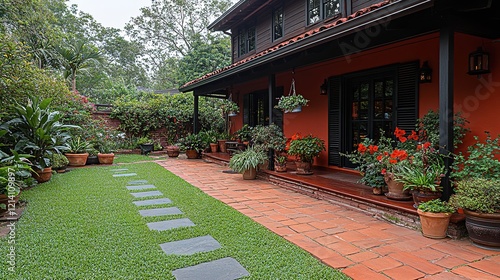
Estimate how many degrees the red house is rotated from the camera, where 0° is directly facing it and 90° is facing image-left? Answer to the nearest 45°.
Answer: approximately 45°

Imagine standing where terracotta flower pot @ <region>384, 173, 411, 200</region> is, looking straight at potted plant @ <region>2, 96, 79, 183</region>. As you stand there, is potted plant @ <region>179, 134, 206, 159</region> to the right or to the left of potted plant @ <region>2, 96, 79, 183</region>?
right

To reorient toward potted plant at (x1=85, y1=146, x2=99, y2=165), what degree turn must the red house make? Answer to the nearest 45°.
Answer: approximately 45° to its right

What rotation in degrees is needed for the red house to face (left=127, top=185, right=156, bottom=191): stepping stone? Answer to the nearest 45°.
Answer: approximately 45° to its right

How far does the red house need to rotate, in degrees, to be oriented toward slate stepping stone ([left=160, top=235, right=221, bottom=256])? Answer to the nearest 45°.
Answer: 0° — it already faces it

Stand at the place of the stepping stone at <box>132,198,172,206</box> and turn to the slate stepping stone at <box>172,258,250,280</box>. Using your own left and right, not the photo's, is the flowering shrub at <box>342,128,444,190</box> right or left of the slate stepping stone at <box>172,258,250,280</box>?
left

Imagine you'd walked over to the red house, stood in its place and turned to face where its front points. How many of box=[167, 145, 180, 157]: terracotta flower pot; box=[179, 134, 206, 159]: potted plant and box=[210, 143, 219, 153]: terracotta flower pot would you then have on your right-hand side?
3

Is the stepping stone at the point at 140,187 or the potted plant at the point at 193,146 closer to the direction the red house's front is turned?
the stepping stone

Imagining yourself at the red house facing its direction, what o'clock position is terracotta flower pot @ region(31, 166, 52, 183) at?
The terracotta flower pot is roughly at 1 o'clock from the red house.

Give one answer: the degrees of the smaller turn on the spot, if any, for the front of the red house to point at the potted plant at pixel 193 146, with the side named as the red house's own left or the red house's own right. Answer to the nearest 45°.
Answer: approximately 90° to the red house's own right
